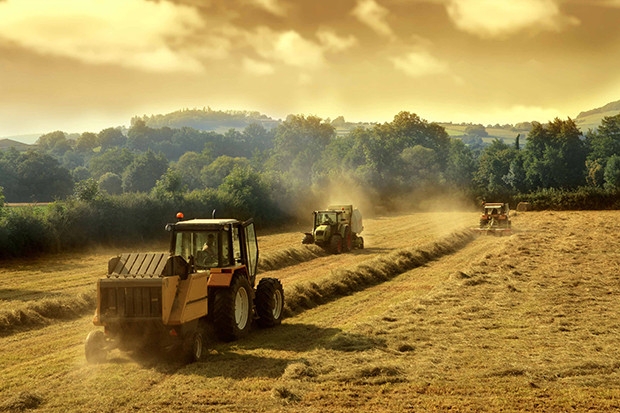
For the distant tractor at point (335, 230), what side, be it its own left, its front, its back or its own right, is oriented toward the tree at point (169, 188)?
right

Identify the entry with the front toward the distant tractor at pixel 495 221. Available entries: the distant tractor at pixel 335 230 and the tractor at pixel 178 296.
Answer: the tractor

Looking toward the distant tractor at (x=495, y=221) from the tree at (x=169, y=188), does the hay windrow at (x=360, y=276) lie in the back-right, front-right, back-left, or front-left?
front-right

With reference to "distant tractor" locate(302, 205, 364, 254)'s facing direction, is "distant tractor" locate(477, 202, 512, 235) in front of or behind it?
behind

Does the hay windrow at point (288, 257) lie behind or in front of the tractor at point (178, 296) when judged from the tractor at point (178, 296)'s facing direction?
in front

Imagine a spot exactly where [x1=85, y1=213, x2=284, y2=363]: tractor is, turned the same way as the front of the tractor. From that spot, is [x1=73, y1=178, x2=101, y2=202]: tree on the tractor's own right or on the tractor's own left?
on the tractor's own left

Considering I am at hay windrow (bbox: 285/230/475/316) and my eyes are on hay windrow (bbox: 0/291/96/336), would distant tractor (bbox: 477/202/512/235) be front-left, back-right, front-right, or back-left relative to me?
back-right

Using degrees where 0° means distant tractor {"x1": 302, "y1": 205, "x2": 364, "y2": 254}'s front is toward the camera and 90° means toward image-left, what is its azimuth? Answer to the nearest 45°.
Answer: approximately 45°

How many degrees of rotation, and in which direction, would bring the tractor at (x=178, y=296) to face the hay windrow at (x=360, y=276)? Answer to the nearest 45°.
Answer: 0° — it already faces it

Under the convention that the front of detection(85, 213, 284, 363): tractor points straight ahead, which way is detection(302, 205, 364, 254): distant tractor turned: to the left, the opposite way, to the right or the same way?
the opposite way

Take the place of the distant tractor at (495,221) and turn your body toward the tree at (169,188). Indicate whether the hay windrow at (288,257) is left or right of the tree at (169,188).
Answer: left

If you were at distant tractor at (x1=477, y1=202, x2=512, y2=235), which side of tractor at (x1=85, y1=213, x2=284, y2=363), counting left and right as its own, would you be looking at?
front

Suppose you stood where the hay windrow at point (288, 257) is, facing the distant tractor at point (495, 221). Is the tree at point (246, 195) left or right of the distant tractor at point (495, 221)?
left

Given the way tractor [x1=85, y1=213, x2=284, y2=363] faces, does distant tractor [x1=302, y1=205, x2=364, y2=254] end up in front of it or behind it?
in front
